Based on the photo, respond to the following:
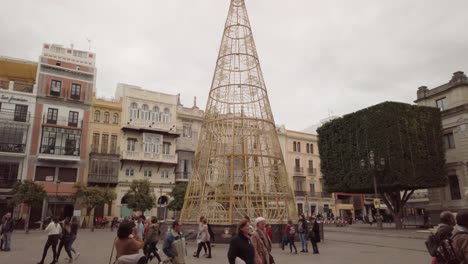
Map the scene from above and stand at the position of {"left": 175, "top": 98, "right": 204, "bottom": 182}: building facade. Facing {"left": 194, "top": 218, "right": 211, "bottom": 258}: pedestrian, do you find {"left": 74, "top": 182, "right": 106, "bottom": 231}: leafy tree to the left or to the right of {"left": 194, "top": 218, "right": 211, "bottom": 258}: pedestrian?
right

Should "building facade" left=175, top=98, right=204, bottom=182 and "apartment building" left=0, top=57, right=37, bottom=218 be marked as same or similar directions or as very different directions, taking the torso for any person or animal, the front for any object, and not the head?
same or similar directions

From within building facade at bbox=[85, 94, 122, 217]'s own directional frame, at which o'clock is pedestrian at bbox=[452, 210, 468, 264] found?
The pedestrian is roughly at 12 o'clock from the building facade.

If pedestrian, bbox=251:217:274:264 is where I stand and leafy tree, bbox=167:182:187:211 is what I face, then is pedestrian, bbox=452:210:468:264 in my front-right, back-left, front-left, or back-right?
back-right

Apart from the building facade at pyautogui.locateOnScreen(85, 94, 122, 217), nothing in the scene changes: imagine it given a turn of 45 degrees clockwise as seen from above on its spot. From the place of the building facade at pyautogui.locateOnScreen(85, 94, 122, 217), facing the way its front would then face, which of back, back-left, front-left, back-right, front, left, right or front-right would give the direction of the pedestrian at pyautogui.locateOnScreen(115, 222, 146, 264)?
front-left

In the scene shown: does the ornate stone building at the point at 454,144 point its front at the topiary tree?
yes

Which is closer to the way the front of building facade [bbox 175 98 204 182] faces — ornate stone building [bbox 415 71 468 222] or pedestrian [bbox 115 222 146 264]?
the pedestrian

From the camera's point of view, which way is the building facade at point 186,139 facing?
toward the camera

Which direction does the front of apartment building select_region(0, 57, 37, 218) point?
toward the camera

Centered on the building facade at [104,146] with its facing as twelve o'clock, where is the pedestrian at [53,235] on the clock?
The pedestrian is roughly at 12 o'clock from the building facade.

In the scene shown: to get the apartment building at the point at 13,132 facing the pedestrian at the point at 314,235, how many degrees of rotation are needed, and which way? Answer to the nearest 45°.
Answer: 0° — it already faces them

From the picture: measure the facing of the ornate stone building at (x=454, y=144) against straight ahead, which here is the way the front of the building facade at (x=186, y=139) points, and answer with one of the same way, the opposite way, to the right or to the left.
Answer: to the right

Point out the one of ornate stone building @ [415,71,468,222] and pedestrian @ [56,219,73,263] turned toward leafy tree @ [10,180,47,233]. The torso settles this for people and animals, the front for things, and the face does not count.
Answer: the ornate stone building
